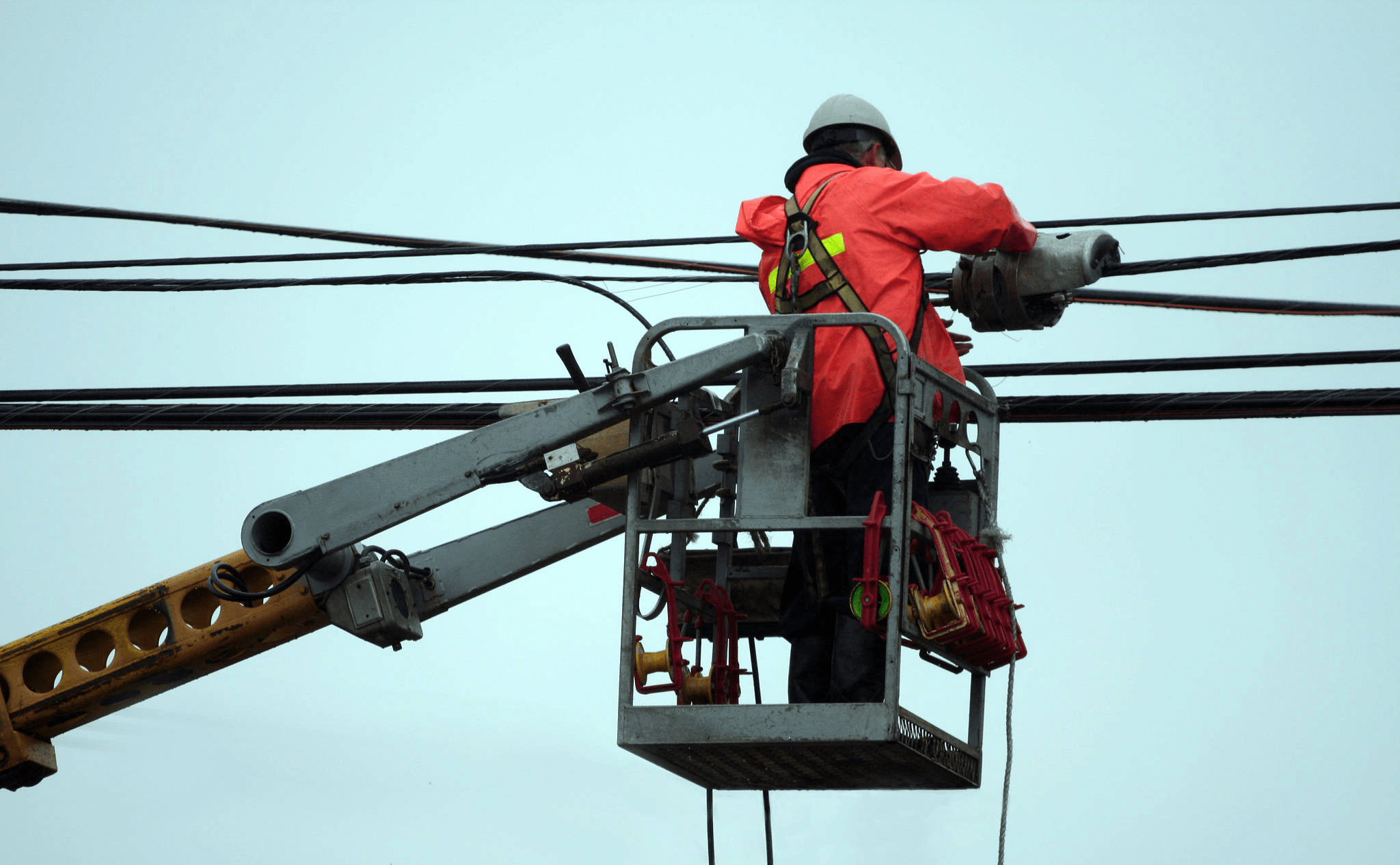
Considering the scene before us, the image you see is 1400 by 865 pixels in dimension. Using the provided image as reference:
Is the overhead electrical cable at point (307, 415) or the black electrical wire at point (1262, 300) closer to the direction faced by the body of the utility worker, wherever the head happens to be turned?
the black electrical wire

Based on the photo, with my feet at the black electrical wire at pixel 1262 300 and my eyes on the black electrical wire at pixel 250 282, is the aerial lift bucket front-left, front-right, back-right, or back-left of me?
front-left

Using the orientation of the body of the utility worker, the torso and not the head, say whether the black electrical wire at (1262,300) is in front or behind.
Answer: in front

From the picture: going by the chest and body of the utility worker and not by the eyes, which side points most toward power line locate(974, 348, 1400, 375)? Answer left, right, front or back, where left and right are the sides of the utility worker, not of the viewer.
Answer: front

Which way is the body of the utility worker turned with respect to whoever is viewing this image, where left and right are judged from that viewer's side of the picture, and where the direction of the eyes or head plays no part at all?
facing away from the viewer and to the right of the viewer

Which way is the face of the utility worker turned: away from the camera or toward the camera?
away from the camera

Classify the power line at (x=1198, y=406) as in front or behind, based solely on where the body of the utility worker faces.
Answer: in front

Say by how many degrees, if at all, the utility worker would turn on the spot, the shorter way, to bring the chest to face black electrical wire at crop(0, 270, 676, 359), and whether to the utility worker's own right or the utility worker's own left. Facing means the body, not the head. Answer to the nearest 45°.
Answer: approximately 90° to the utility worker's own left
